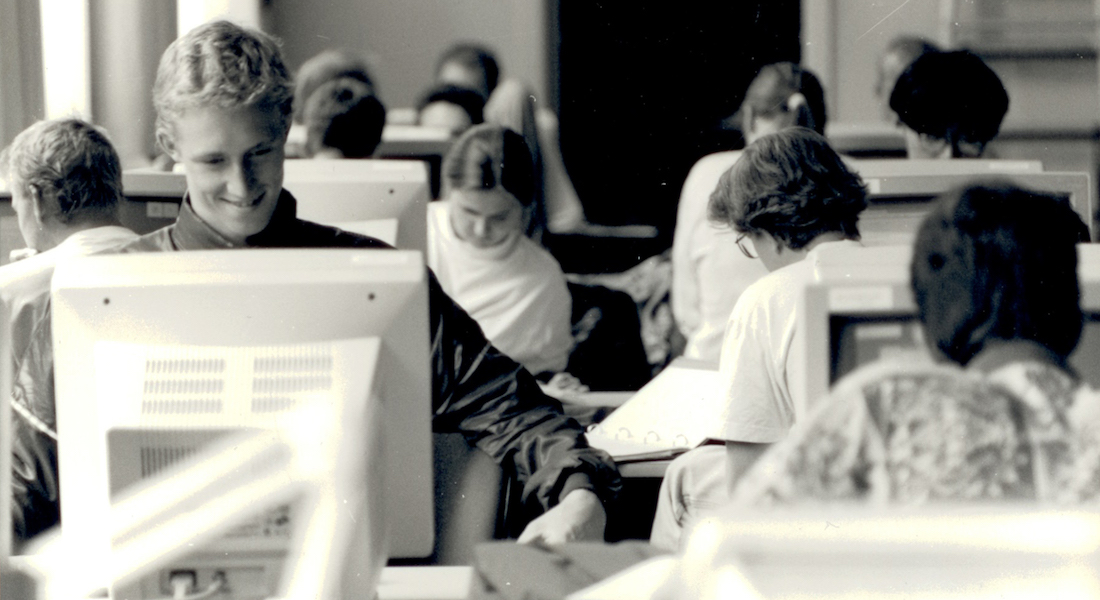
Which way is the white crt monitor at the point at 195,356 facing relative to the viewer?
away from the camera

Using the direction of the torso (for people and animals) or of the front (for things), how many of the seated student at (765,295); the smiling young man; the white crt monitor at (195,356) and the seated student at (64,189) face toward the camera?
1

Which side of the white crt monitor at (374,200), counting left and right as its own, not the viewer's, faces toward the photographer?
back

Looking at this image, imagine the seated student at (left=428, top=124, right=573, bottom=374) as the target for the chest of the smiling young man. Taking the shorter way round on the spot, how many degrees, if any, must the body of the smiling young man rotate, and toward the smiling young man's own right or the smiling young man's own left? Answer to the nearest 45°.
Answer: approximately 180°

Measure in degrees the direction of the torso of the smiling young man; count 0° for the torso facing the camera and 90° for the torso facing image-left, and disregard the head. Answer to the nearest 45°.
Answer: approximately 0°
